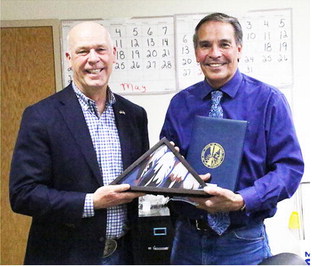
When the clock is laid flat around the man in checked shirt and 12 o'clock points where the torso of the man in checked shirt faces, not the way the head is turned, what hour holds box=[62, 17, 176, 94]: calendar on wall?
The calendar on wall is roughly at 8 o'clock from the man in checked shirt.

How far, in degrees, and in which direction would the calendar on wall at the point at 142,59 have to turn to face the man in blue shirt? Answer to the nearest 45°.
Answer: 0° — it already faces them

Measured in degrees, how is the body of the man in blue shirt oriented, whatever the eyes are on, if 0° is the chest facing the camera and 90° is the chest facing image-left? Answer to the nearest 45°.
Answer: approximately 45°

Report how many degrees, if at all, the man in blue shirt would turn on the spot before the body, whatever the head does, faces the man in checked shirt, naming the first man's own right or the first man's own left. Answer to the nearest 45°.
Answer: approximately 45° to the first man's own right

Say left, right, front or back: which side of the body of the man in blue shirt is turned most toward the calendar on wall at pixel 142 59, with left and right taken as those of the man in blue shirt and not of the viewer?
right

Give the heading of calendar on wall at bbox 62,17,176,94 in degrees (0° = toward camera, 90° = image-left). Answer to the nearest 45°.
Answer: approximately 0°

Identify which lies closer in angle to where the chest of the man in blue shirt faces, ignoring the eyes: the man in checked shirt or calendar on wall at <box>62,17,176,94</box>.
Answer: the man in checked shirt

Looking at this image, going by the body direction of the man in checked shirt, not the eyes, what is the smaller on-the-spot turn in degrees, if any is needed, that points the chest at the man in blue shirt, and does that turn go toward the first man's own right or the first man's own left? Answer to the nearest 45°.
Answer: approximately 45° to the first man's own left

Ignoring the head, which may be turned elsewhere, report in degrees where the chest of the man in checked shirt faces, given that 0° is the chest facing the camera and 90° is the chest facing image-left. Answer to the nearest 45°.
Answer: approximately 315°
